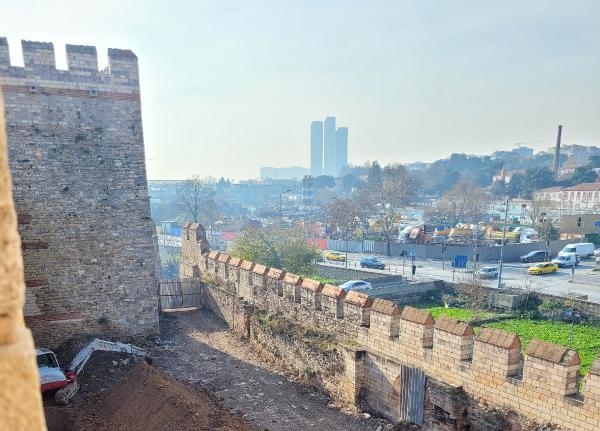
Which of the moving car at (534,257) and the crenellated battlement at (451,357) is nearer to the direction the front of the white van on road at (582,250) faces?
the moving car

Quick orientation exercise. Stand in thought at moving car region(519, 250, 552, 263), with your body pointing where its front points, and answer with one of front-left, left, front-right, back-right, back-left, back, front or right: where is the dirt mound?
left

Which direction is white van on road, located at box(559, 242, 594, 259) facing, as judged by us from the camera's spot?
facing to the left of the viewer

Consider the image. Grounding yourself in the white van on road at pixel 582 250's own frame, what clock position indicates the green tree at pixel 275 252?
The green tree is roughly at 12 o'clock from the white van on road.

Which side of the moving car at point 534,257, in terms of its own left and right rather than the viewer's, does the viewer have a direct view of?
left

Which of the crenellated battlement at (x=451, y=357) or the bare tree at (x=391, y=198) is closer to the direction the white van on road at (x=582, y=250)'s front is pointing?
the bare tree

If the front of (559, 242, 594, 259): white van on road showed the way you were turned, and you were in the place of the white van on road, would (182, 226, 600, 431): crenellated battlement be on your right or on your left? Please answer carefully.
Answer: on your left

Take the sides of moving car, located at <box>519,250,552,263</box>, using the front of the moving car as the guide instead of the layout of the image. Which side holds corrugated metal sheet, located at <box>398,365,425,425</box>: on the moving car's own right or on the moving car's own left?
on the moving car's own left

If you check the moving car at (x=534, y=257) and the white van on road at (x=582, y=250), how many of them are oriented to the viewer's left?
2

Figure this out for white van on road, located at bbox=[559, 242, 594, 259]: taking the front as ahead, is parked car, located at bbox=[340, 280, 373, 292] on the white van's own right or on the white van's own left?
on the white van's own left
